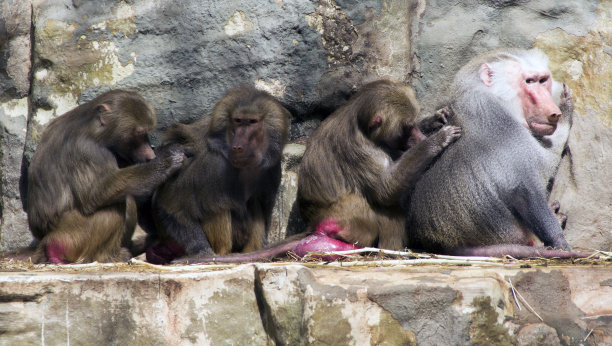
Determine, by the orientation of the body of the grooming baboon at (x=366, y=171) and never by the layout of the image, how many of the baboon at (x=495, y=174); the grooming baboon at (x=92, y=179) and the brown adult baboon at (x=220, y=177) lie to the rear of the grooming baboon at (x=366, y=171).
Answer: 2

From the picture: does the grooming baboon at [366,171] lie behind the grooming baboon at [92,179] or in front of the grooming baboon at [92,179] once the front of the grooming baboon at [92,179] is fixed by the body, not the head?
in front

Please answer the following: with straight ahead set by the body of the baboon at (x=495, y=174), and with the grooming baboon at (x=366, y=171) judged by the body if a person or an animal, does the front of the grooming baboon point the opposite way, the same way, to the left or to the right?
the same way

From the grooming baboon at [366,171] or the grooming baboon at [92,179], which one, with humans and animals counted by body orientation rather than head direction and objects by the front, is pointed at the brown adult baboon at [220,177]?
the grooming baboon at [92,179]

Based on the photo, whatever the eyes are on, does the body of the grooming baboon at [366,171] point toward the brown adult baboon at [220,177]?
no

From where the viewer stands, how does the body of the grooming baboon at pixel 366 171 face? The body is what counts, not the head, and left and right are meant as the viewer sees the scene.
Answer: facing to the right of the viewer

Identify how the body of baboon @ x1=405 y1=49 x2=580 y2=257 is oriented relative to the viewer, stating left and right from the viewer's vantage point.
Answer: facing to the right of the viewer

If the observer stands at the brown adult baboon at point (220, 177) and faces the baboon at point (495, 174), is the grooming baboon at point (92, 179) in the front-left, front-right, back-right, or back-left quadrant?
back-right

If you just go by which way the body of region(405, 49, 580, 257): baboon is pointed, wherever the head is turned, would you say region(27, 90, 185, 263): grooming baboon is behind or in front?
behind

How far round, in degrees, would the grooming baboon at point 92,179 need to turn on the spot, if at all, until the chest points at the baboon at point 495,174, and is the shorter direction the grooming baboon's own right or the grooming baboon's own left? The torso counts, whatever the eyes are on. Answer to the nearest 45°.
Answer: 0° — it already faces it

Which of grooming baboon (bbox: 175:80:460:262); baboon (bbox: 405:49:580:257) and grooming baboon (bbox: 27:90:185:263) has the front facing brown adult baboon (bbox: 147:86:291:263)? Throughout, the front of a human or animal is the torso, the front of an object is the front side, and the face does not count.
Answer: grooming baboon (bbox: 27:90:185:263)

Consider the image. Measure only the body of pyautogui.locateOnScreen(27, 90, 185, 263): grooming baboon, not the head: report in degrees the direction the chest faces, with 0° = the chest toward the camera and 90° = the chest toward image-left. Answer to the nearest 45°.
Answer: approximately 270°

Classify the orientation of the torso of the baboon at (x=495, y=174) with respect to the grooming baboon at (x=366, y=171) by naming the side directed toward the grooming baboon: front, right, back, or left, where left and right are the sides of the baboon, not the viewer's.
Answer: back

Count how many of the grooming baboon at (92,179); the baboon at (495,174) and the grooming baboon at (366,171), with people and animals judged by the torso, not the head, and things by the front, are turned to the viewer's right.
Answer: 3

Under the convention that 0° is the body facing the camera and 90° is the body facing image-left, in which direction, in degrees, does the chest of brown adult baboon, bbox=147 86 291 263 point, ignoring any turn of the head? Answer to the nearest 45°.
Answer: approximately 315°

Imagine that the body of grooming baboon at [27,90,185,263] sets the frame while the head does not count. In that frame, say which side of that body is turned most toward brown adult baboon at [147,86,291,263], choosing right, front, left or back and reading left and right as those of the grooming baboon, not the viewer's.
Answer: front

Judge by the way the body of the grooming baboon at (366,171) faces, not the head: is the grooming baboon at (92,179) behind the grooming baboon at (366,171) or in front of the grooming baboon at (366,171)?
behind
